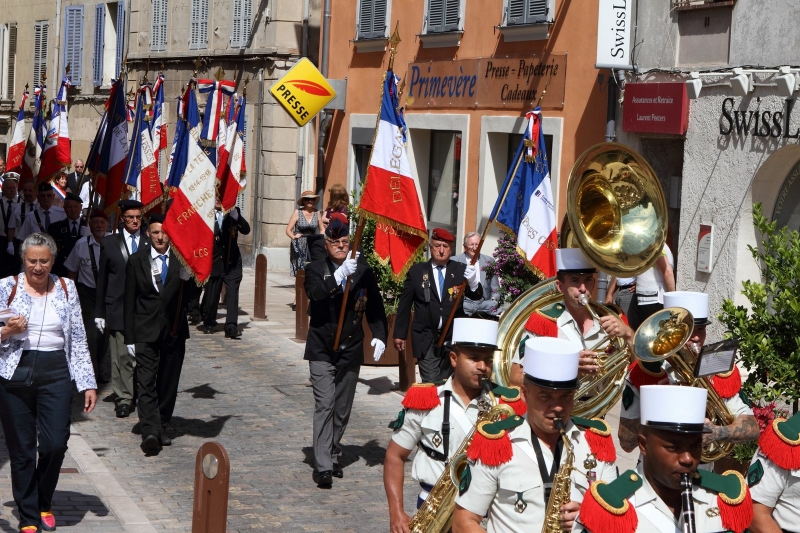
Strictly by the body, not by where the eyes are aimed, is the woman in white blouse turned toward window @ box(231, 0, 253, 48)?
no

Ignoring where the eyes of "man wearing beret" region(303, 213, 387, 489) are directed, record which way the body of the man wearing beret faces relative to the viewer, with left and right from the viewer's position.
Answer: facing the viewer

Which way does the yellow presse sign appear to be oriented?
toward the camera

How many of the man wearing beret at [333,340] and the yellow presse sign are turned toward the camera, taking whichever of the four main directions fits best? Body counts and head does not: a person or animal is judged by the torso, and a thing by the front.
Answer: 2

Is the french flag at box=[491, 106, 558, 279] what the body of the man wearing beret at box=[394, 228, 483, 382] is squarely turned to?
no

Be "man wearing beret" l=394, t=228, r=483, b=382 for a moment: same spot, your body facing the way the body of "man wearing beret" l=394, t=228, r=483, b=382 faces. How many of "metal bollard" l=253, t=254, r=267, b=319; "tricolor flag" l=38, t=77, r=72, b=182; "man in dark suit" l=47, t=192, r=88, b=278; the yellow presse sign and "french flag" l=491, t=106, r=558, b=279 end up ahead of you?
0

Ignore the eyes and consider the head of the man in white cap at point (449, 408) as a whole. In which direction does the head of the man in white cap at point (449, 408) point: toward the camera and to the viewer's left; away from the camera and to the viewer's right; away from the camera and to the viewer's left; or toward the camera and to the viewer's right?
toward the camera and to the viewer's right

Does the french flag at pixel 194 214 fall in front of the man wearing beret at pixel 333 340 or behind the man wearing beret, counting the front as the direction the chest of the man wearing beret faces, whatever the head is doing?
behind

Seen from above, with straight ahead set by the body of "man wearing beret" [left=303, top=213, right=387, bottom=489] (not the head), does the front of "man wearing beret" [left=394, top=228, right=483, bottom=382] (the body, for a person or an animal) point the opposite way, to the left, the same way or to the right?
the same way

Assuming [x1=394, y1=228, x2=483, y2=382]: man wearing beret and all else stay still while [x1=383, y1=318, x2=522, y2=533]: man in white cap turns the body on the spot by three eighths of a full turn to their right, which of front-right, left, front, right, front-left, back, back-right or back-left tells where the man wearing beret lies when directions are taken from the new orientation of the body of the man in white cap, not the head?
right

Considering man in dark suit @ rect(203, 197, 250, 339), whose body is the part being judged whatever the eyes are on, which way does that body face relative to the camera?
toward the camera

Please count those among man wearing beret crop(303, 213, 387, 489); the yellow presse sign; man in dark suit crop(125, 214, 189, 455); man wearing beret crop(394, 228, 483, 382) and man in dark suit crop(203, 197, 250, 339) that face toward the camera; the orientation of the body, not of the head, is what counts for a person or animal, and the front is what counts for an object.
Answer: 5
